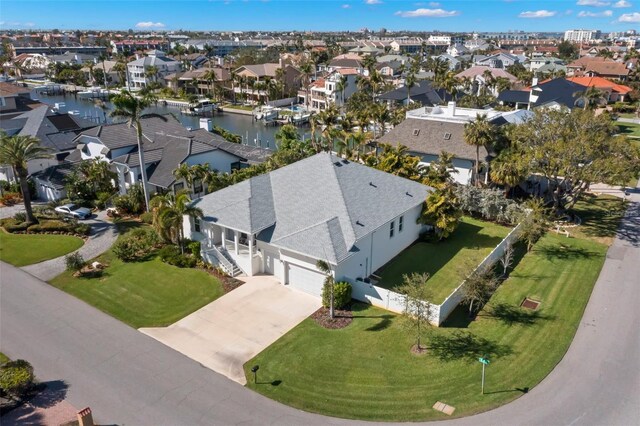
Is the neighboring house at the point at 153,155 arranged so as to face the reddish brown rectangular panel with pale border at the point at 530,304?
no

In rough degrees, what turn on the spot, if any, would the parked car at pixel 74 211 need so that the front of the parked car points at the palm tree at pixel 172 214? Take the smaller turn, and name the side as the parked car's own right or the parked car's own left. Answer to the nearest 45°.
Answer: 0° — it already faces it

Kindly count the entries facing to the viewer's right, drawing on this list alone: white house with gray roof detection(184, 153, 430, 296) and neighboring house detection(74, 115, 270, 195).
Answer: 0

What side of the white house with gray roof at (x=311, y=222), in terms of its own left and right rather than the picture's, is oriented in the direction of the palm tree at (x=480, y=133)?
back

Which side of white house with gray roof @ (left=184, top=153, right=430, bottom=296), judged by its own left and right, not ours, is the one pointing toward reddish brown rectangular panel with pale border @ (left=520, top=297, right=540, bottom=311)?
left

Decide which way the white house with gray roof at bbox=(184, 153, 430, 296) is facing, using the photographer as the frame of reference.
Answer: facing the viewer and to the left of the viewer

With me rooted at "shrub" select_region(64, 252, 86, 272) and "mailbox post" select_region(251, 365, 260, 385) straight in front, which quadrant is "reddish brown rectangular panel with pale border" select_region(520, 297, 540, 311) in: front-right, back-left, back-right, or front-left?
front-left

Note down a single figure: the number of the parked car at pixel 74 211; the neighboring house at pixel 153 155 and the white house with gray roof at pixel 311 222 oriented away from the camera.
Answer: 0

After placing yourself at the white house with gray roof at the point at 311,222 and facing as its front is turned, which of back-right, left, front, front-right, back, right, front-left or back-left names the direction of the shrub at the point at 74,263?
front-right

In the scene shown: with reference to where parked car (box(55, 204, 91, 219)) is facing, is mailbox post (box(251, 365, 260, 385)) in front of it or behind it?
in front

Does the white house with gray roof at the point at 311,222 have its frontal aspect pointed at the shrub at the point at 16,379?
yes

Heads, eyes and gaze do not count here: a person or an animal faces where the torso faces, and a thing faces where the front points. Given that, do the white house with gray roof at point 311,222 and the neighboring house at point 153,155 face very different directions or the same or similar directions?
same or similar directions

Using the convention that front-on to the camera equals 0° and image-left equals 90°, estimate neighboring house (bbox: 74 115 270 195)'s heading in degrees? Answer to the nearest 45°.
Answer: approximately 45°

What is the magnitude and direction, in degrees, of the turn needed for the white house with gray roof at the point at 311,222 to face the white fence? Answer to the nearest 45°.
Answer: approximately 90° to its left

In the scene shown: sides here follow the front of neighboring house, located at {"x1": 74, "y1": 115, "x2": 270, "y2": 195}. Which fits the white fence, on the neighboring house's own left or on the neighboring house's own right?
on the neighboring house's own left

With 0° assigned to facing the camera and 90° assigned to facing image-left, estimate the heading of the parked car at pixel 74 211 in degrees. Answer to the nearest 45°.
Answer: approximately 315°
